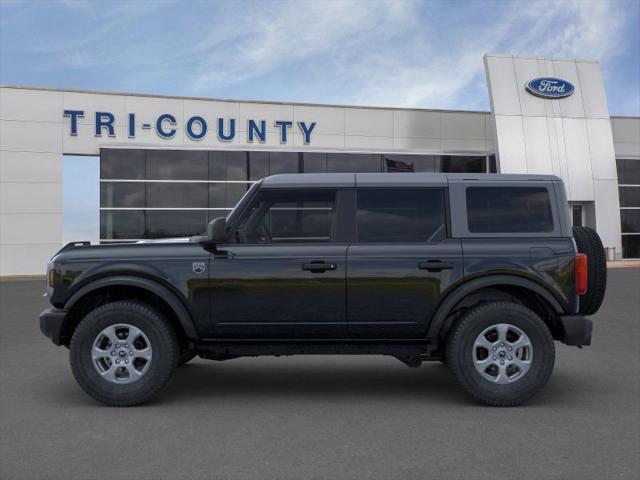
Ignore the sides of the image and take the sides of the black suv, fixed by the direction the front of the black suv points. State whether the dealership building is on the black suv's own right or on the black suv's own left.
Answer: on the black suv's own right

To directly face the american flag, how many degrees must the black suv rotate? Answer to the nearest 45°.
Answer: approximately 90° to its right

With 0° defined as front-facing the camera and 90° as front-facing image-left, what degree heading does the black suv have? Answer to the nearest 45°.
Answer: approximately 90°
